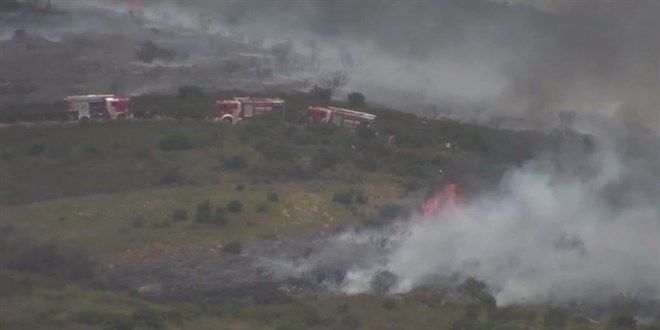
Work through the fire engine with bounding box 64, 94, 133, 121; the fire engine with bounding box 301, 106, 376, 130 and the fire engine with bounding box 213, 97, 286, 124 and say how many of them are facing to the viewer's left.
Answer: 2

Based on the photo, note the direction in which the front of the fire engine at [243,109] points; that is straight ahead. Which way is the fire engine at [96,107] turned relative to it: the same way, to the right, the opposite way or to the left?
the opposite way

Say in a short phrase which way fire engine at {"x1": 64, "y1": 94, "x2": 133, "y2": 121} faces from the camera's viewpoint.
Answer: facing to the right of the viewer

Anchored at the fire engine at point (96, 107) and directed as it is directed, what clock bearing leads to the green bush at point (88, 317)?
The green bush is roughly at 3 o'clock from the fire engine.

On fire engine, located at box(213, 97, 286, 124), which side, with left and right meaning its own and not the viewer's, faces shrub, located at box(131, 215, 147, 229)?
left

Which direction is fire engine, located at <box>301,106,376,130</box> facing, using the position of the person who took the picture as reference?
facing to the left of the viewer

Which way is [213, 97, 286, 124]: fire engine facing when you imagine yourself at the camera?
facing to the left of the viewer

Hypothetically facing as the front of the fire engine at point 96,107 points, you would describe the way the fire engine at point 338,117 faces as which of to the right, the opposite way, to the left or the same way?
the opposite way
